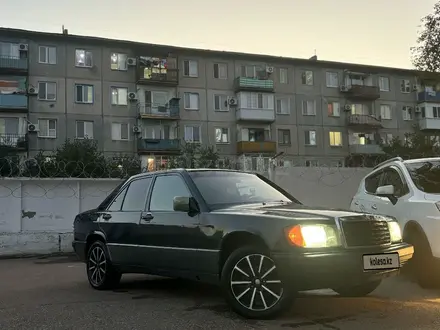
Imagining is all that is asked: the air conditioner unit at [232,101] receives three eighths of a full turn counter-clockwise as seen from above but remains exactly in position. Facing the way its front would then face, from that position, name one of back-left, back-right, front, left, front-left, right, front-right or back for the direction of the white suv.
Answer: back-right

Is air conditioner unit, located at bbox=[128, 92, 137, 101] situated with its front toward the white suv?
yes

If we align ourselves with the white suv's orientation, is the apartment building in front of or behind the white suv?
behind

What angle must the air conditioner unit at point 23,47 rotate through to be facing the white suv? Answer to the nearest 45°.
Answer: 0° — it already faces it

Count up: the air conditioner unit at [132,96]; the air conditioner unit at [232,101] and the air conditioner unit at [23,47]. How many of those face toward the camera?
3

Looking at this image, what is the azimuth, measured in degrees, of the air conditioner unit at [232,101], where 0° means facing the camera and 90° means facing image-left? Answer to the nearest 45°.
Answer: approximately 0°

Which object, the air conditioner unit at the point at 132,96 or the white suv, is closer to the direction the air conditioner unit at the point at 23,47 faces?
the white suv

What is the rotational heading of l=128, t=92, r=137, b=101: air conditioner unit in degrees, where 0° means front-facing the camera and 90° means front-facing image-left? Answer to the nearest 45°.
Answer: approximately 0°

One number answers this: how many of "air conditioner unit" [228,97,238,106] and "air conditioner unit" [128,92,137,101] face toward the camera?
2

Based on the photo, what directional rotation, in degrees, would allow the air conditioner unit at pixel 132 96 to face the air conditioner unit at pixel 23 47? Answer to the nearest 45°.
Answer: approximately 90° to its right

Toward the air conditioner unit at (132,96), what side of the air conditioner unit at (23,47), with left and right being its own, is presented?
left

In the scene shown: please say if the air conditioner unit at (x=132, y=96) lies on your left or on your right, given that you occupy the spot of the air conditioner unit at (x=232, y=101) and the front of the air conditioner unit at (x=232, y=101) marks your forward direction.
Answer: on your right
